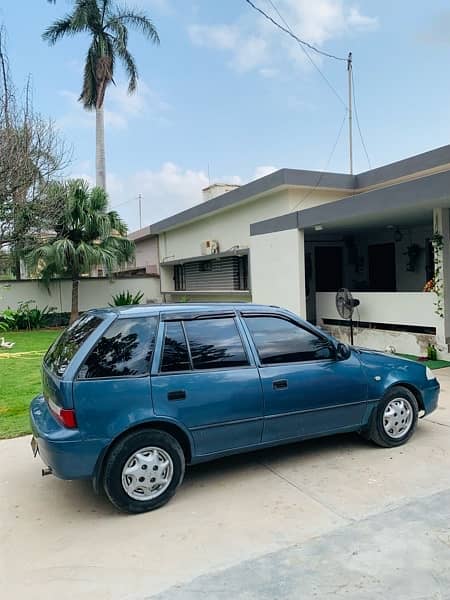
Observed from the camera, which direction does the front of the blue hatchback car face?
facing away from the viewer and to the right of the viewer

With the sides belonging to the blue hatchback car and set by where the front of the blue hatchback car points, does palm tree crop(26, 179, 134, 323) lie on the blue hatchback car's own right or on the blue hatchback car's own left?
on the blue hatchback car's own left

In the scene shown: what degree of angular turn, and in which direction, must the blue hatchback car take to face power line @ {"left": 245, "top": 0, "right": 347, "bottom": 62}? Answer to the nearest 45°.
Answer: approximately 45° to its left

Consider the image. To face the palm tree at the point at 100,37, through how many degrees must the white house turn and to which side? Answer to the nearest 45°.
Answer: approximately 90° to its right

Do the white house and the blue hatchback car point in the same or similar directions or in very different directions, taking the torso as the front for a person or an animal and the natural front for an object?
very different directions

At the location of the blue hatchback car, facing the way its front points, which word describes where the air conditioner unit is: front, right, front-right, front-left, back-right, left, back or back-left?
front-left

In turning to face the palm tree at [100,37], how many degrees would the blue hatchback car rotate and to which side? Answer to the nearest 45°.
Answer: approximately 45° to its left

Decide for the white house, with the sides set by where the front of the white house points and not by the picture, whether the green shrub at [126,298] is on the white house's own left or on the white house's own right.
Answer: on the white house's own right

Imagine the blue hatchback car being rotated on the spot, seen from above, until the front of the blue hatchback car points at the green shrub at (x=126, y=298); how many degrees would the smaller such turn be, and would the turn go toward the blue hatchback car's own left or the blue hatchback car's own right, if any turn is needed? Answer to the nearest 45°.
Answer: approximately 45° to the blue hatchback car's own left
